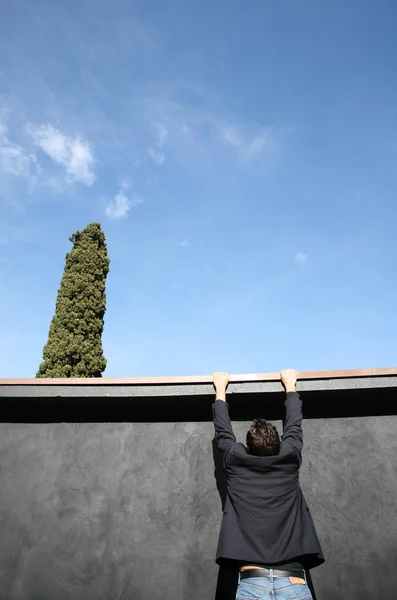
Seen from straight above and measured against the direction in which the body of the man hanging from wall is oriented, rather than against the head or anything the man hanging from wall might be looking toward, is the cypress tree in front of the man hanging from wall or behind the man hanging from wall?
in front

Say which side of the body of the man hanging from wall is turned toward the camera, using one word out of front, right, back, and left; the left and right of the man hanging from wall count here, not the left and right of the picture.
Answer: back

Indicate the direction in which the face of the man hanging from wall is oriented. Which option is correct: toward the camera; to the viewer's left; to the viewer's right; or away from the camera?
away from the camera
